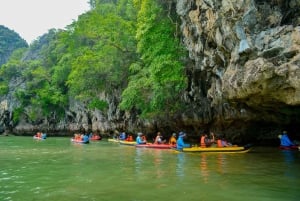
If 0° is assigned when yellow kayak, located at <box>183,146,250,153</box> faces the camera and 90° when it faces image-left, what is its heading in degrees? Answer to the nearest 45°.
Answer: approximately 270°

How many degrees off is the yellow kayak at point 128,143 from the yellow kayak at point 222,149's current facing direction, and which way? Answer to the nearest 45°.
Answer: approximately 135° to its left
